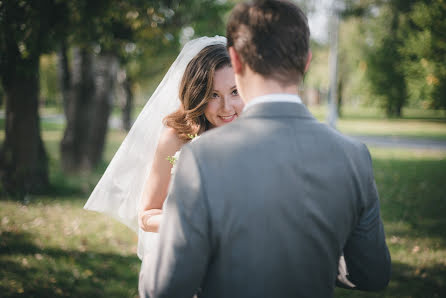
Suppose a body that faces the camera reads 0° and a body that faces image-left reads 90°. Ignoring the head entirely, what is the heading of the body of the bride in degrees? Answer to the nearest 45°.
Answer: approximately 315°

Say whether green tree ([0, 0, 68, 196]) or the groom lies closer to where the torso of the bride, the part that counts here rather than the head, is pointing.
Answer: the groom

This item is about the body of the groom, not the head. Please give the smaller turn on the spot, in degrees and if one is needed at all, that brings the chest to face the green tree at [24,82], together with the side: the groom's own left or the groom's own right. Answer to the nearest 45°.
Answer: approximately 45° to the groom's own left

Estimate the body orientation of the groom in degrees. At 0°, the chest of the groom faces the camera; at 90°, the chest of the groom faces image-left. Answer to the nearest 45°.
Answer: approximately 180°

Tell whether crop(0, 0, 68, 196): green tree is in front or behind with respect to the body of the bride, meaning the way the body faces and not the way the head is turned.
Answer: behind

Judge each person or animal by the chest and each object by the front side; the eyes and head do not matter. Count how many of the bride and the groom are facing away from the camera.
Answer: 1

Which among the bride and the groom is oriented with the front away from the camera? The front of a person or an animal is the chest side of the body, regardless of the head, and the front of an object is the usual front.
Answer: the groom
